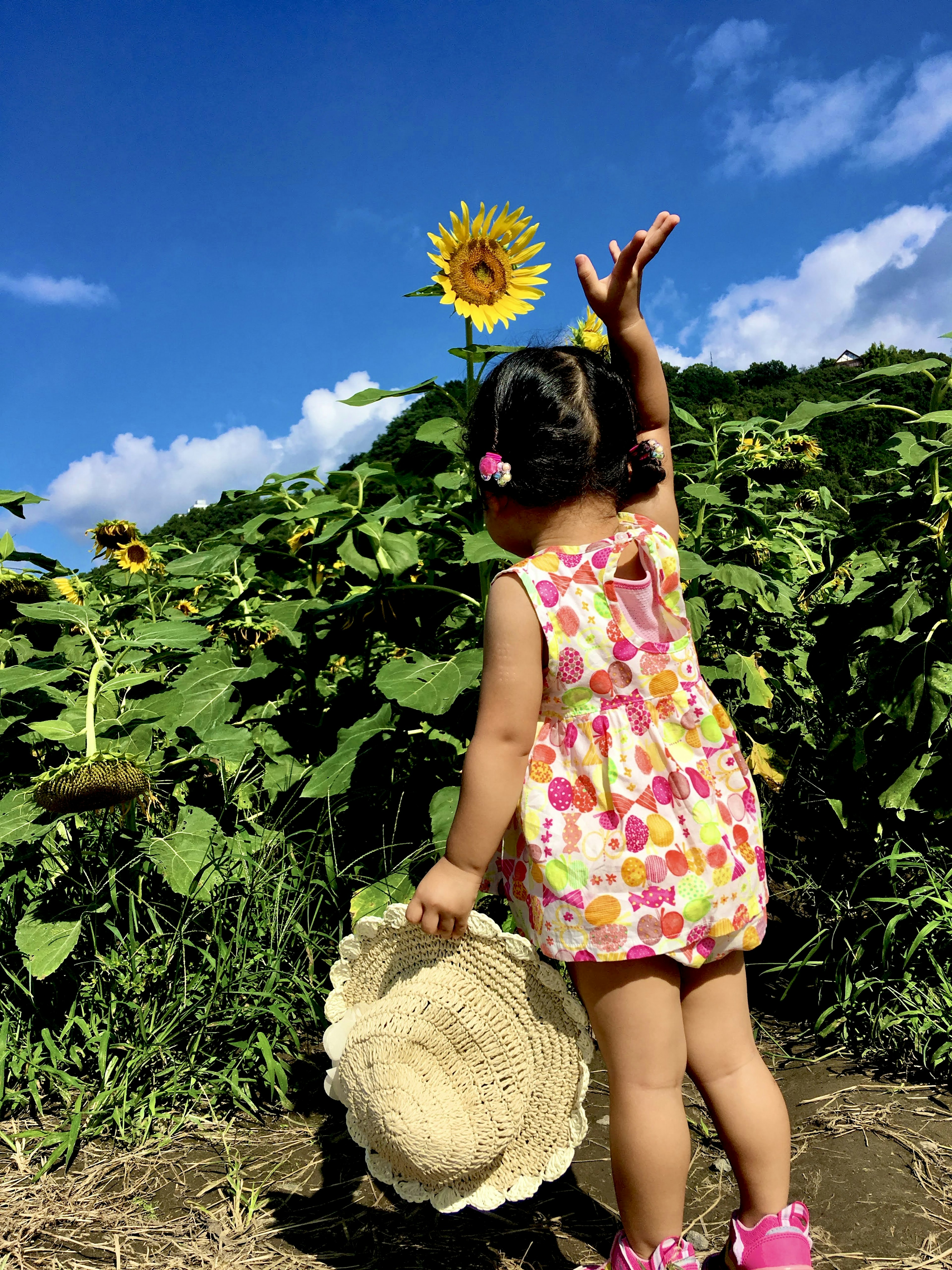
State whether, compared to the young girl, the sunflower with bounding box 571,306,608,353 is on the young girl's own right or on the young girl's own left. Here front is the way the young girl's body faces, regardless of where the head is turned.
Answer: on the young girl's own right

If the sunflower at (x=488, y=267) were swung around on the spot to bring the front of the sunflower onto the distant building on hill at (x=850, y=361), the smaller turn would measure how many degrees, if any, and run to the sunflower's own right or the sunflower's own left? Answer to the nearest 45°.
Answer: approximately 135° to the sunflower's own left

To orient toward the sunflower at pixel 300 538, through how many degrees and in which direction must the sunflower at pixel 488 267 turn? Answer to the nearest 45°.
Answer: approximately 135° to its right

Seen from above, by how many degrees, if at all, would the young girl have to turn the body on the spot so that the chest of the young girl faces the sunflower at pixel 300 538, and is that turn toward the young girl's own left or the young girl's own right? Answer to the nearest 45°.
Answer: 0° — they already face it

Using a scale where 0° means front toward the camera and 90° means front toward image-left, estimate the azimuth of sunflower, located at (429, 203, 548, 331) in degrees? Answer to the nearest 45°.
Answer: approximately 0°

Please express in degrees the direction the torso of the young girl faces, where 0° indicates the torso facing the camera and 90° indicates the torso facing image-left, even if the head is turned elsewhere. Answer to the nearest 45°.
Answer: approximately 135°

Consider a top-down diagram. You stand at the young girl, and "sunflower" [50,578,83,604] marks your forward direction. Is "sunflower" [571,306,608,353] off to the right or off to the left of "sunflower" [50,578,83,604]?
right

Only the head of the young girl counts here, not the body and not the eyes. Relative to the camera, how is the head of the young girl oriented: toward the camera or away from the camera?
away from the camera

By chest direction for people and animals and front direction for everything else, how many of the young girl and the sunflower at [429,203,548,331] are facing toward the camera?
1

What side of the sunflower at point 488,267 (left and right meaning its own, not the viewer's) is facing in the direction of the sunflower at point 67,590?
right
